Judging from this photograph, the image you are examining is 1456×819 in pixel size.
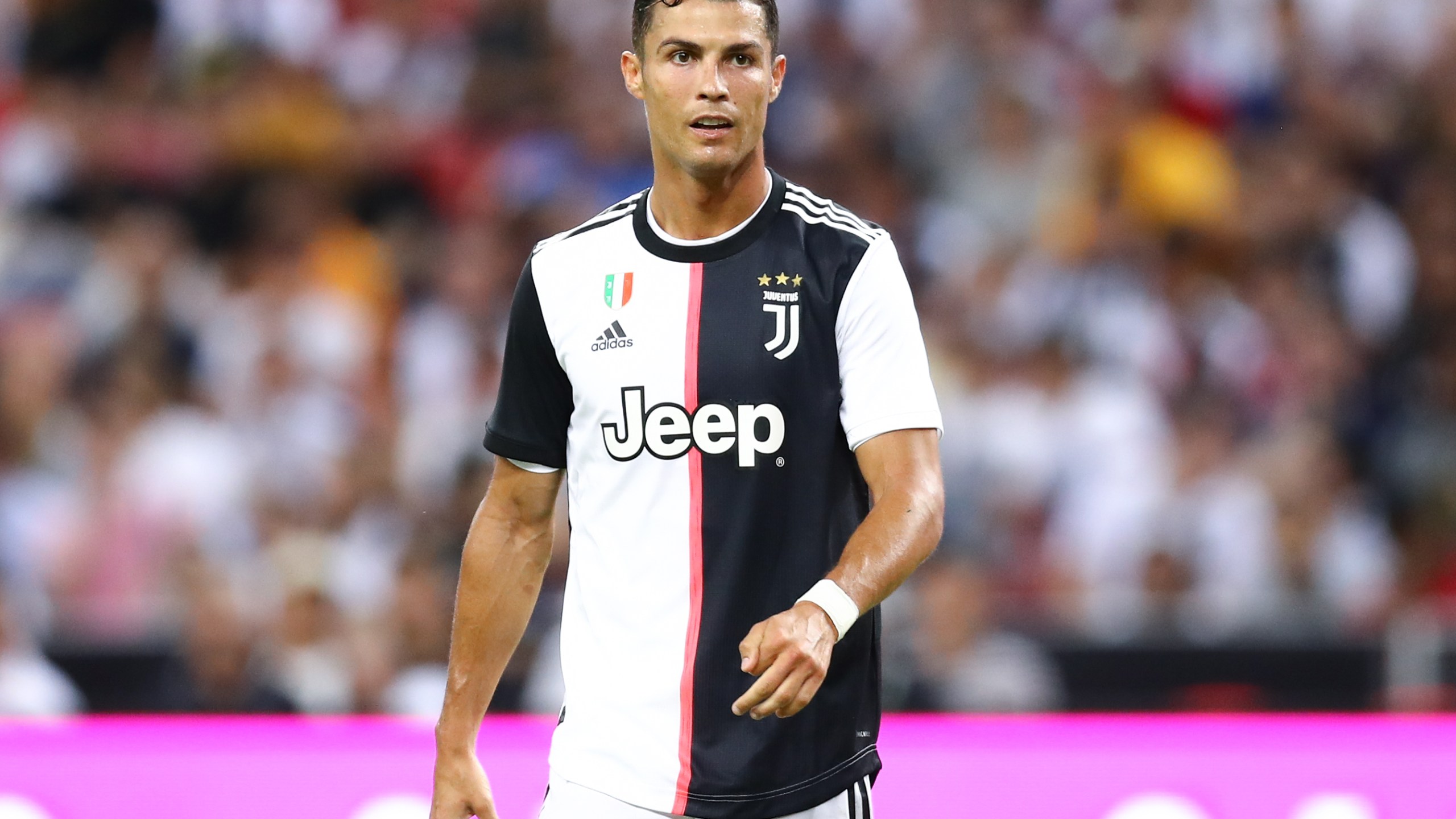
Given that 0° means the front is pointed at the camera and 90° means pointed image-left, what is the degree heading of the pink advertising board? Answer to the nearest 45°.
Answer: approximately 0°

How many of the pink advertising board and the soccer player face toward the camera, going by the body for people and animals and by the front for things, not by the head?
2

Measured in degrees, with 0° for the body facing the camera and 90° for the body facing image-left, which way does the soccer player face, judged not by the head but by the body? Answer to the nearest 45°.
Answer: approximately 0°

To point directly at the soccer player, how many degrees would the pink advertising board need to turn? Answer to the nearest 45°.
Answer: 0° — it already faces them

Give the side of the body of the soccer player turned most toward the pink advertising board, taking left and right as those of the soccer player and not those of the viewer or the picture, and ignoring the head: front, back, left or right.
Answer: back
